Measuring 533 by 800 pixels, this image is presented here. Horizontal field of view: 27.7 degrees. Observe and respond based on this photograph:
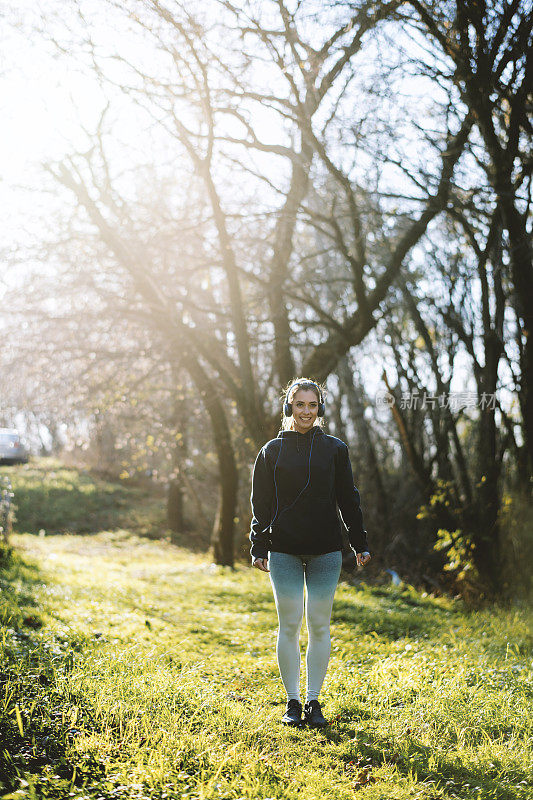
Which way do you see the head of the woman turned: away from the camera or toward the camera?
toward the camera

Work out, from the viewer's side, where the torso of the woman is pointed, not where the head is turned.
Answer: toward the camera

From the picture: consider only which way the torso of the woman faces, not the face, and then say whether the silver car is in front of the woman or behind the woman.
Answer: behind
